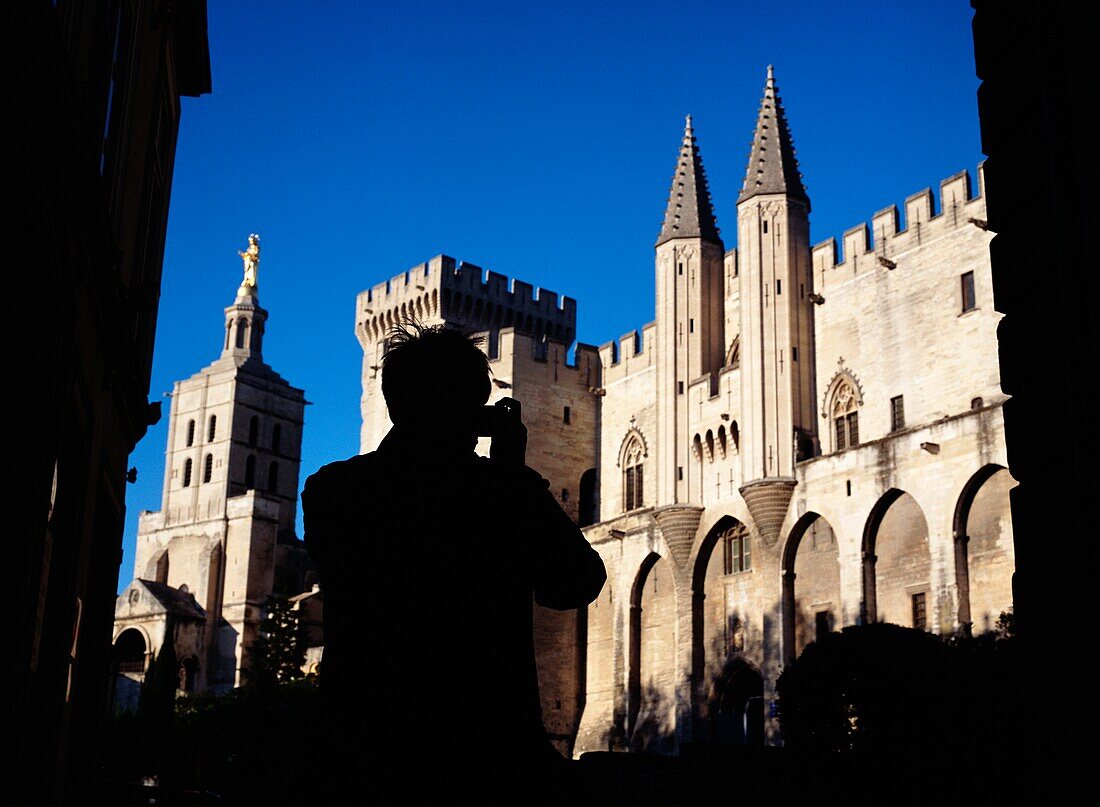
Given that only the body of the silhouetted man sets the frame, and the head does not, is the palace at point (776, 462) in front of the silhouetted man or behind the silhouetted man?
in front

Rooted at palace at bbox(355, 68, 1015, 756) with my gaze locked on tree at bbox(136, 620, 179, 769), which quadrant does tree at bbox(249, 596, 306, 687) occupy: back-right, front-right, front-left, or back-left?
front-right

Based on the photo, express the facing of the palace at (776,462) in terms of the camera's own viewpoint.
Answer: facing the viewer and to the left of the viewer

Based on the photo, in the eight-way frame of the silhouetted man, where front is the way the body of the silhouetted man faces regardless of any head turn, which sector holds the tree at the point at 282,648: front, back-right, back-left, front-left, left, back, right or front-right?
front-left

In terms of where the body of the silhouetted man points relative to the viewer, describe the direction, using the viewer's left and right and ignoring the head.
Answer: facing away from the viewer and to the right of the viewer

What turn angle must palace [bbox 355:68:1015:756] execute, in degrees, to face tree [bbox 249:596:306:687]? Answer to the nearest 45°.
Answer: approximately 90° to its right

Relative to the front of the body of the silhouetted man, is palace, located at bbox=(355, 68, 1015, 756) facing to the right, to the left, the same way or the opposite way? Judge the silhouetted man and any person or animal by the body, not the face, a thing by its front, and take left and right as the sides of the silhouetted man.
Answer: the opposite way

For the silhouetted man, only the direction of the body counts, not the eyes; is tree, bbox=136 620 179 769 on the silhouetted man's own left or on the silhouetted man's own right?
on the silhouetted man's own left

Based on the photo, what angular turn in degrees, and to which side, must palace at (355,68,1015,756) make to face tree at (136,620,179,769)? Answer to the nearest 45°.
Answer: approximately 45° to its right
